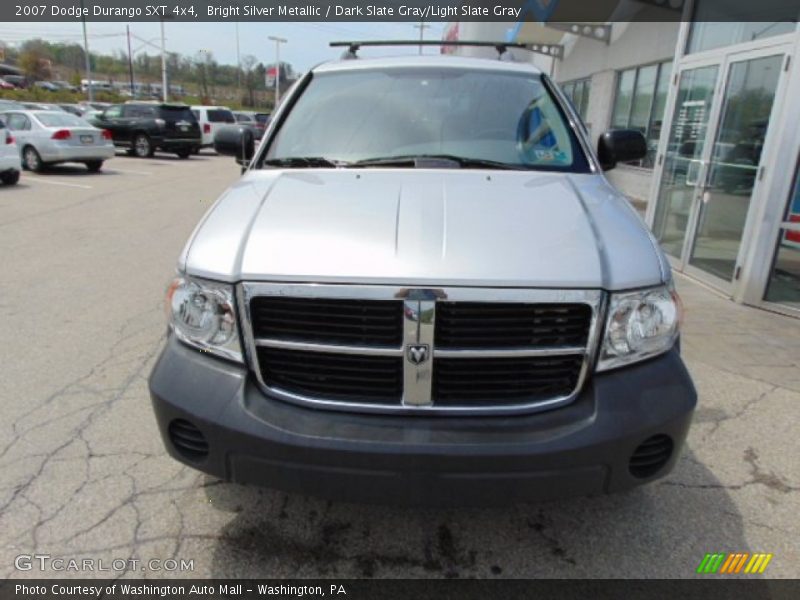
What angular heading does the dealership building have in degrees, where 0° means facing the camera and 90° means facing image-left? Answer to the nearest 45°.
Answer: approximately 45°

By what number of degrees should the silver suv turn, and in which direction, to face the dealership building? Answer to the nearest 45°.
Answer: approximately 135° to its left

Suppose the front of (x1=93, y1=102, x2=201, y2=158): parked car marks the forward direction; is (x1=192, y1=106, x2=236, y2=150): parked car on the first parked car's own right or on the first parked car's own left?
on the first parked car's own right

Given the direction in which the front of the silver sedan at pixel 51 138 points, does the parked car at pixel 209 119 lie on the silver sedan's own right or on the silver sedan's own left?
on the silver sedan's own right

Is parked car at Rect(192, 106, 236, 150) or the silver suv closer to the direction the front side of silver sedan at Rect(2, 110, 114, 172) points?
the parked car

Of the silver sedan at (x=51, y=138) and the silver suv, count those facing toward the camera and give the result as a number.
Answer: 1

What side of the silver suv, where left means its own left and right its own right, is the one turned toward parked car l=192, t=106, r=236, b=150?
back

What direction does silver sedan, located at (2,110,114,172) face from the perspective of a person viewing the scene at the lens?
facing away from the viewer and to the left of the viewer

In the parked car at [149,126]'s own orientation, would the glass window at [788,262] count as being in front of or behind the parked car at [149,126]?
behind
